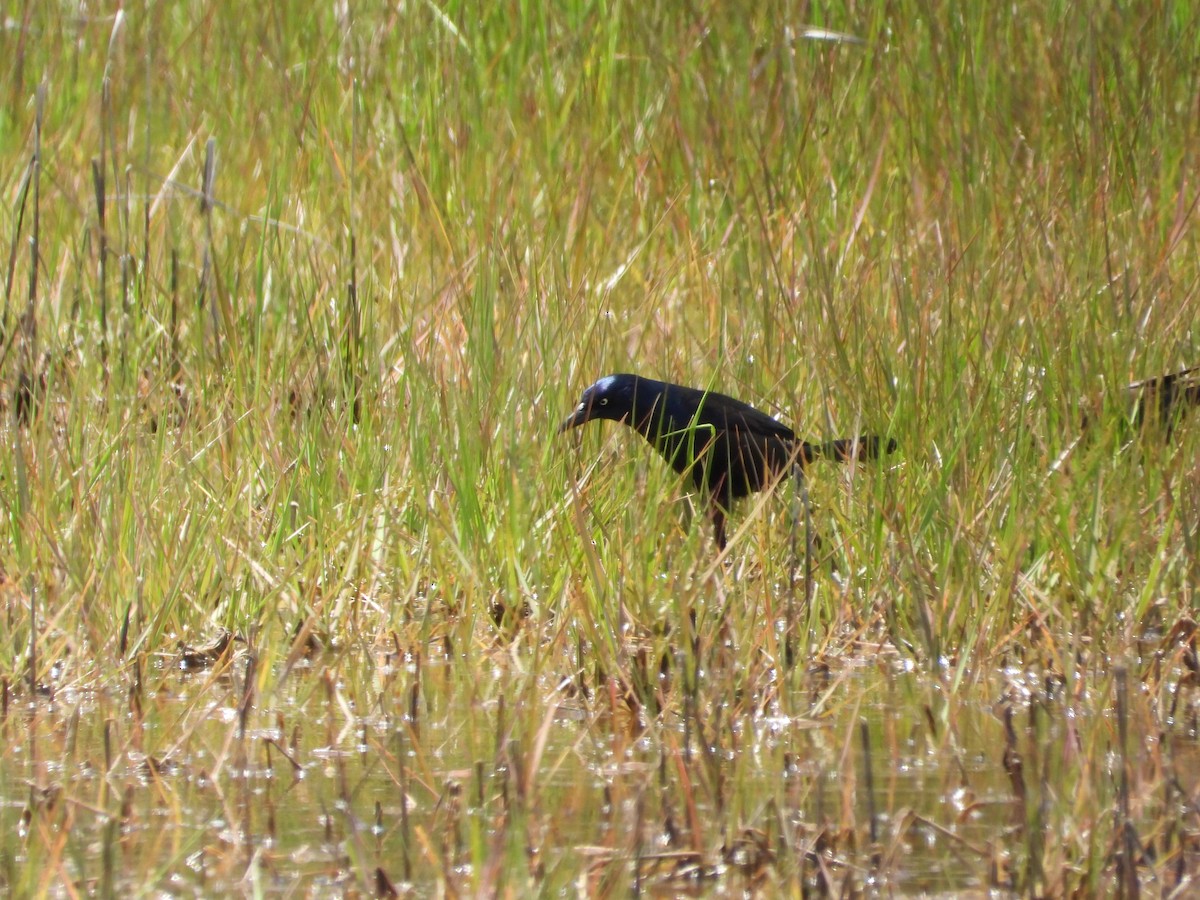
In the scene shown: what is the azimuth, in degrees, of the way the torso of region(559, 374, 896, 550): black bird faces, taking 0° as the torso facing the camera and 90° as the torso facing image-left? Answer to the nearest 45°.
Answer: approximately 90°
